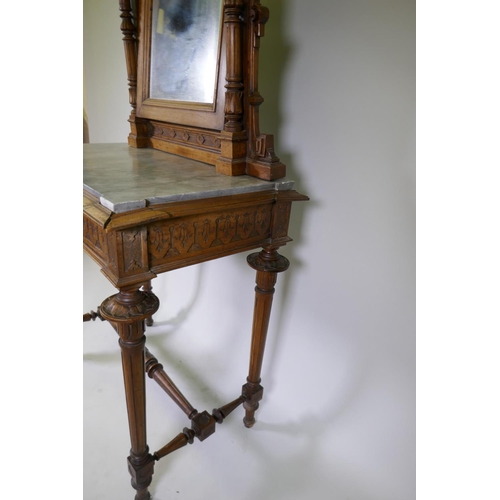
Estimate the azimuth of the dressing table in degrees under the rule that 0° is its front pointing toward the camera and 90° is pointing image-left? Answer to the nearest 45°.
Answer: approximately 45°
